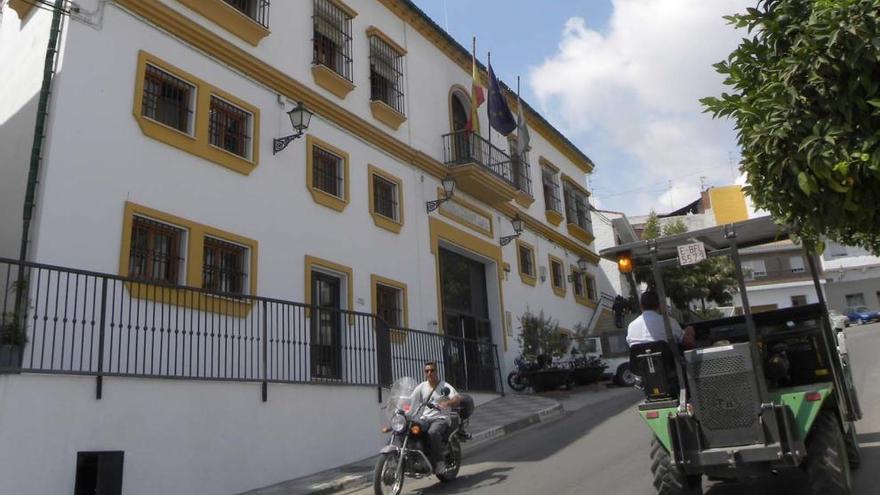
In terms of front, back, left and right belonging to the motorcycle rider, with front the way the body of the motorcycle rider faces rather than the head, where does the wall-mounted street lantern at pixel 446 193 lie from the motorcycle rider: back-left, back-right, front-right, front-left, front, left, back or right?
back-right

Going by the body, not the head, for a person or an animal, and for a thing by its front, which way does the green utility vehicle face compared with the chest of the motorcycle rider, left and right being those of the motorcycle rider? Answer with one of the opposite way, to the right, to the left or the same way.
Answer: the opposite way

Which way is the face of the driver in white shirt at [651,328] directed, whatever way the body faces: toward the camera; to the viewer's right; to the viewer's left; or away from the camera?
away from the camera

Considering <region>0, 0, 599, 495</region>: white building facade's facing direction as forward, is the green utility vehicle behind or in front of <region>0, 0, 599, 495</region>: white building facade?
in front

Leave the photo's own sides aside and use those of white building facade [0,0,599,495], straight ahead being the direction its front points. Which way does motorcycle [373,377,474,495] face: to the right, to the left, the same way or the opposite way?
to the right

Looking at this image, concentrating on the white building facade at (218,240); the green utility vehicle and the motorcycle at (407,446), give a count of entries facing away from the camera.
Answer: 1

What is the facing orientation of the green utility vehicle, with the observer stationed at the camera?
facing away from the viewer

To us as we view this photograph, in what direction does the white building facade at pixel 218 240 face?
facing the viewer and to the right of the viewer

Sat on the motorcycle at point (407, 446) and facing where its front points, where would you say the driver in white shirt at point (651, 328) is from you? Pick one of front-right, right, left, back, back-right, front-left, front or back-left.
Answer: left

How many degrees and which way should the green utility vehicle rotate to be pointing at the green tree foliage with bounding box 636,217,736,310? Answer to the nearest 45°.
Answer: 0° — it already faces it

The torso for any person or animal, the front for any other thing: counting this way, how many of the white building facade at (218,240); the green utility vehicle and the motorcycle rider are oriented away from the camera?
1

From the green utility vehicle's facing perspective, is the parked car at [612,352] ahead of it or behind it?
ahead

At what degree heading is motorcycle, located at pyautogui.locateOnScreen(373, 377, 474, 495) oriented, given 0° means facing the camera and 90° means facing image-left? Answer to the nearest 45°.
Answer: approximately 45°
